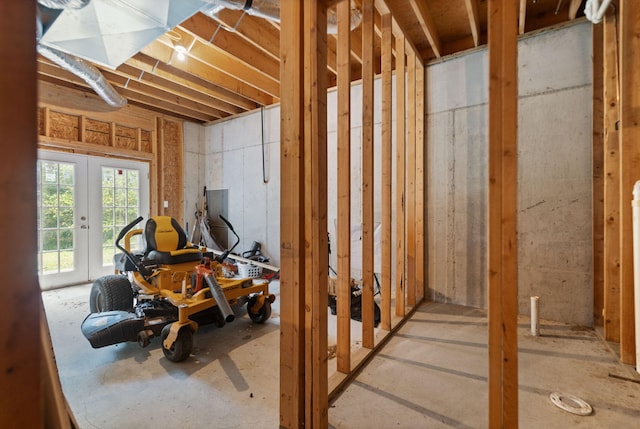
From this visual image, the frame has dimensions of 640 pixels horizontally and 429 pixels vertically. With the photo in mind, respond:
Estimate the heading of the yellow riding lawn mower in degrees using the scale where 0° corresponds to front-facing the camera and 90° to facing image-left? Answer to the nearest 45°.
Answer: approximately 315°

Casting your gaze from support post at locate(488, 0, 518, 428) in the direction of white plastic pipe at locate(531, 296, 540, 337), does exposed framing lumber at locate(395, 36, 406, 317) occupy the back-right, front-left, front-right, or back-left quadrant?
front-left

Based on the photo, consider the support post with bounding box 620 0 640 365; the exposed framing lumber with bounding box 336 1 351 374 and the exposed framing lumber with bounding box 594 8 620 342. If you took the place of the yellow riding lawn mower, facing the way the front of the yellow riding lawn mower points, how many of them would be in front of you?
3

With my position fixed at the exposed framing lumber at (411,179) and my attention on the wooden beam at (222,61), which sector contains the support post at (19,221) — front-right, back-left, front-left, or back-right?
front-left

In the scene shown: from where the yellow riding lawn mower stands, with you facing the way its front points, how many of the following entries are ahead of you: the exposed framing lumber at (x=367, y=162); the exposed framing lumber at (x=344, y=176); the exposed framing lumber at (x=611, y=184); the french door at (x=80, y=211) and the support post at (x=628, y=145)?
4

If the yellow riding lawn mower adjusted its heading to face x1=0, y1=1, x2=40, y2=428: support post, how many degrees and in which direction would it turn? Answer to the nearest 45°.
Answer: approximately 45° to its right

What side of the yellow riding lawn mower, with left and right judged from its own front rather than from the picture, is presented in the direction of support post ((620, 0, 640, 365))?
front

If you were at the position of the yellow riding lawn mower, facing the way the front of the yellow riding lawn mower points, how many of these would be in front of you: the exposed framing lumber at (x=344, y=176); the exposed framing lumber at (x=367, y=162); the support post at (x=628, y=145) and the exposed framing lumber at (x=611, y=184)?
4

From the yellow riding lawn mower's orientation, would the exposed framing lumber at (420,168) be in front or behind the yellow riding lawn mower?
in front

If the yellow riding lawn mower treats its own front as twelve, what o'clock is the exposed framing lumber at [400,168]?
The exposed framing lumber is roughly at 11 o'clock from the yellow riding lawn mower.

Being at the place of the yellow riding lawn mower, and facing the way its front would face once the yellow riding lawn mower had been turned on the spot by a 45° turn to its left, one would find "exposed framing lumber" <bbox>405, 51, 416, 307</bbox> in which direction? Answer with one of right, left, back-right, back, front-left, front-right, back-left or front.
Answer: front

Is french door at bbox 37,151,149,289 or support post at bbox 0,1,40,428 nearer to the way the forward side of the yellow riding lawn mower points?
the support post

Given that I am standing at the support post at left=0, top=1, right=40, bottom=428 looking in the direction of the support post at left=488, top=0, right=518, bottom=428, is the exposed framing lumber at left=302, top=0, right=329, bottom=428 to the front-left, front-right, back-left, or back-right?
front-left
